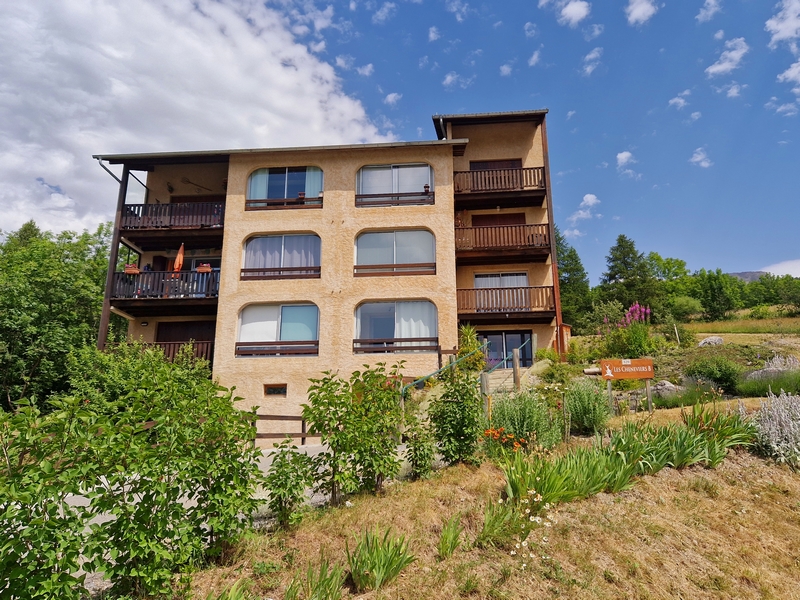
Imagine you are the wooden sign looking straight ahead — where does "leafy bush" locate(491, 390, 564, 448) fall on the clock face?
The leafy bush is roughly at 1 o'clock from the wooden sign.

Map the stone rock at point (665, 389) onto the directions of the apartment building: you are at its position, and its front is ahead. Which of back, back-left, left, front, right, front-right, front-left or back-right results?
front-left

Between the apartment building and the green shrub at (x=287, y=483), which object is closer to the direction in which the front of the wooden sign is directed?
the green shrub

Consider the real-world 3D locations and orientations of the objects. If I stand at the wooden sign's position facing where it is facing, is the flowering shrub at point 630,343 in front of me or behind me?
behind

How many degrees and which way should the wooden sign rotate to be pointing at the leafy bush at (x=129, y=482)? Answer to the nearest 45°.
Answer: approximately 45° to its right

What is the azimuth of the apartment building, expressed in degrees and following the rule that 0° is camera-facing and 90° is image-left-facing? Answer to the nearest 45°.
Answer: approximately 0°

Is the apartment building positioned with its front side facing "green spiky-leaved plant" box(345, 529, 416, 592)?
yes

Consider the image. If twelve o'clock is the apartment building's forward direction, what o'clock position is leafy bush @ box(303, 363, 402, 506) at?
The leafy bush is roughly at 12 o'clock from the apartment building.

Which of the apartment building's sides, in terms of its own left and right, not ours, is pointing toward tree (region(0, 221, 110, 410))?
right

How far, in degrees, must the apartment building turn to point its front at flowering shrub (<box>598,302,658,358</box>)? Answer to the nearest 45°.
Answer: approximately 90° to its left

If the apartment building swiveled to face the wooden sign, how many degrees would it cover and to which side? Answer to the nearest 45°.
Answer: approximately 45° to its left

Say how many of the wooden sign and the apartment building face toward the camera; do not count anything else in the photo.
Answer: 2

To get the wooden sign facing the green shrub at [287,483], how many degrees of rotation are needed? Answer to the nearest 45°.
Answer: approximately 45° to its right

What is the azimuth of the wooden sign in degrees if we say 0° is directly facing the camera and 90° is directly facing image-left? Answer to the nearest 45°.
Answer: approximately 0°

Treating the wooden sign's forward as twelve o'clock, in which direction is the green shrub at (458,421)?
The green shrub is roughly at 1 o'clock from the wooden sign.
